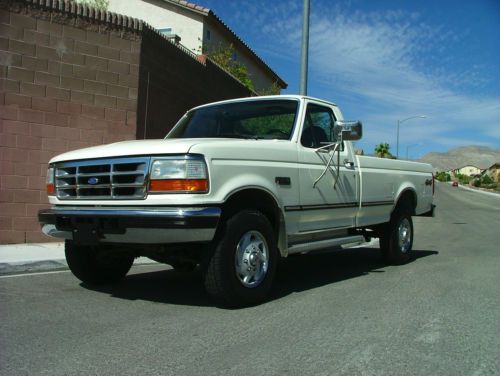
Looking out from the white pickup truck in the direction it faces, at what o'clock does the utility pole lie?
The utility pole is roughly at 5 o'clock from the white pickup truck.

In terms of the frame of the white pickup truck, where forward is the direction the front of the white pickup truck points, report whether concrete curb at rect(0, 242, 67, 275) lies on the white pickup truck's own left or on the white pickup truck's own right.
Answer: on the white pickup truck's own right

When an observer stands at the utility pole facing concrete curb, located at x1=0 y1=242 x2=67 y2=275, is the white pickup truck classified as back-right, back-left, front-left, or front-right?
front-left

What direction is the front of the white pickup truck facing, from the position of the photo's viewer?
facing the viewer and to the left of the viewer

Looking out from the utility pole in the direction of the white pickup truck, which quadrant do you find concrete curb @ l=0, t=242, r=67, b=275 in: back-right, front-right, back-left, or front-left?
front-right
